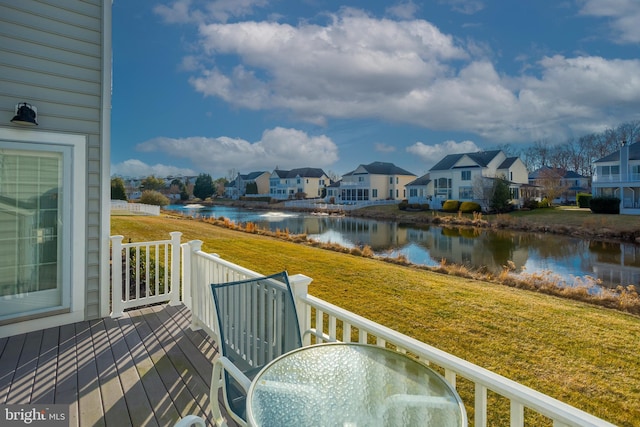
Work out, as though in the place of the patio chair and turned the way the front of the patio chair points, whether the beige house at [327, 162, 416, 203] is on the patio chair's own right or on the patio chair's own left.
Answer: on the patio chair's own left

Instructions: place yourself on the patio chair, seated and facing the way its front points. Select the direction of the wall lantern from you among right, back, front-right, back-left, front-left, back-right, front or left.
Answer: back
